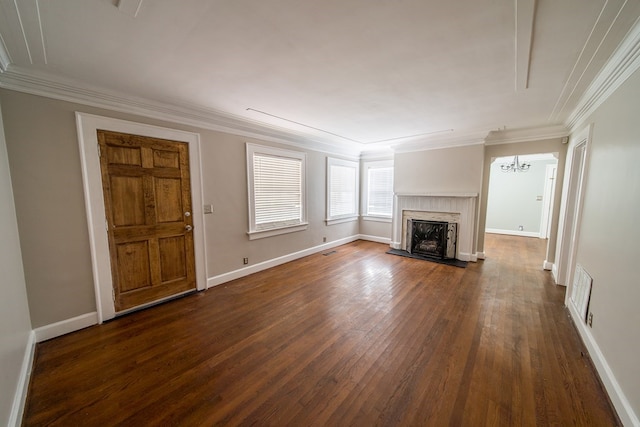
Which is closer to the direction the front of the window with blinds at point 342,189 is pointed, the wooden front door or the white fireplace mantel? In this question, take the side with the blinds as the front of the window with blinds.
the white fireplace mantel

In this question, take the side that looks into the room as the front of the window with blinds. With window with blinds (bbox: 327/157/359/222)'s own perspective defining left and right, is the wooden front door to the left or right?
on its right

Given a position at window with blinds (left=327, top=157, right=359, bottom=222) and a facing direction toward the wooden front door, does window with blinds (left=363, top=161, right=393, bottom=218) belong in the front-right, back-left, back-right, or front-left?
back-left

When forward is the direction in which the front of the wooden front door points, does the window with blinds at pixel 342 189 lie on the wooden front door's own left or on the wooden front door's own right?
on the wooden front door's own left

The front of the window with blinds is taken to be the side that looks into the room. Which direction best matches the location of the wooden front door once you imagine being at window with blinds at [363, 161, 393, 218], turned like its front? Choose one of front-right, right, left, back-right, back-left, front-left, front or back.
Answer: front-right

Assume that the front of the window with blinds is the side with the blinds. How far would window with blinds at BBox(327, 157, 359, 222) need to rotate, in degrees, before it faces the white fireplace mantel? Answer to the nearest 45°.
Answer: approximately 45° to its left

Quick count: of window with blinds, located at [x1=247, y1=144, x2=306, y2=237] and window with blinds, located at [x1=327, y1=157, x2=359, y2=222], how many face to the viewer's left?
0

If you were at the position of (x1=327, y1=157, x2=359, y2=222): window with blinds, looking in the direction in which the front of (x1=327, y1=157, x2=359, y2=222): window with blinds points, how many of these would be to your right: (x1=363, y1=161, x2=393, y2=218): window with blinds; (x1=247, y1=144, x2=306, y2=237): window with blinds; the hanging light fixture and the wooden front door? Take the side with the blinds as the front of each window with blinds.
2

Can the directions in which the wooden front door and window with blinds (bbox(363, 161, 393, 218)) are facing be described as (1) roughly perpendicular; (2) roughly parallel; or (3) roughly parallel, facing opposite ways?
roughly perpendicular

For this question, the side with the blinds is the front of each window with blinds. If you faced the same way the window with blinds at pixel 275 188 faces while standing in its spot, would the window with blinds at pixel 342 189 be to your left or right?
on your left

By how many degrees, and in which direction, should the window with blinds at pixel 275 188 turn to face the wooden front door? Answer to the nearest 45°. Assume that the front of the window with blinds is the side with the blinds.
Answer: approximately 90° to its right
